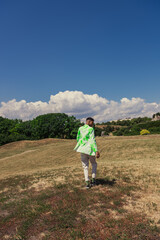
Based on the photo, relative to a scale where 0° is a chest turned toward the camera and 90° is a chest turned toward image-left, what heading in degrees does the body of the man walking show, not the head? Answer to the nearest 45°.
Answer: approximately 225°
